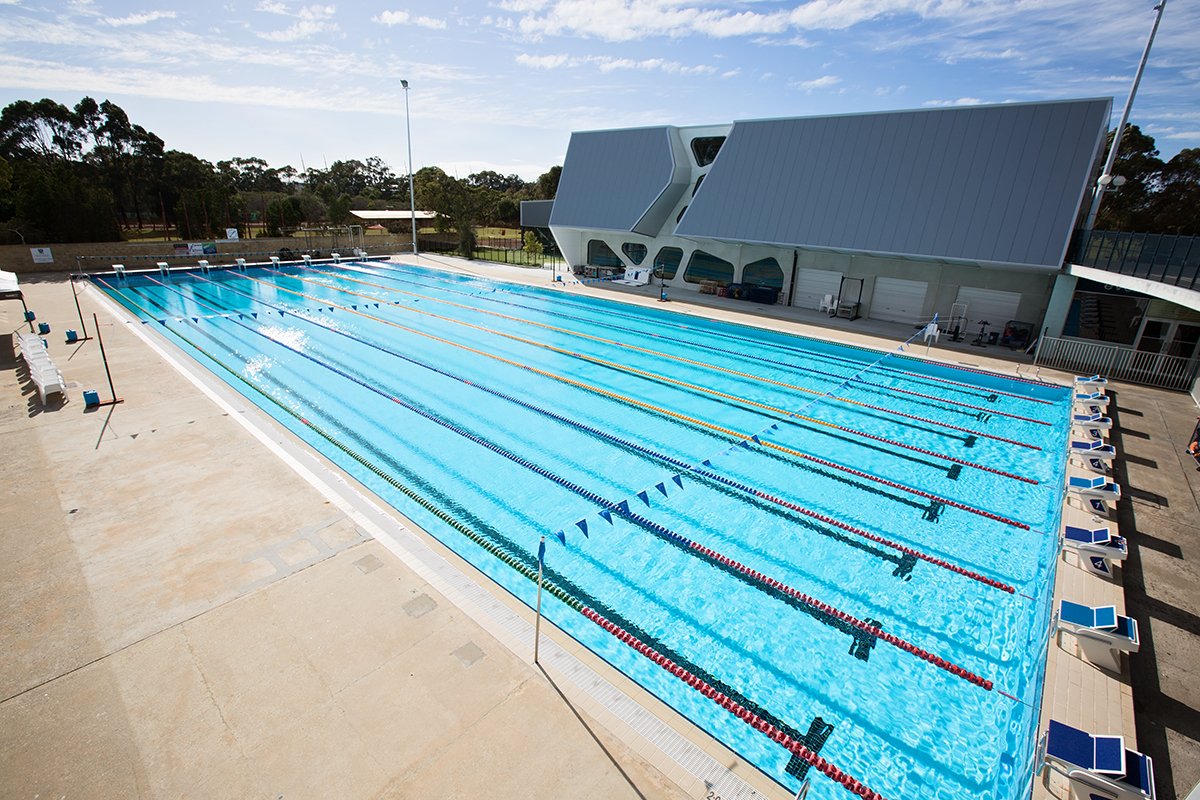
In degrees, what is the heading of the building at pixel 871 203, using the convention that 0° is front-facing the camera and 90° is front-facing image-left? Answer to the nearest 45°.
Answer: approximately 45°

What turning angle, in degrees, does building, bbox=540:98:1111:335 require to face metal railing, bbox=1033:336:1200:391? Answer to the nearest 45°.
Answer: approximately 90° to its left

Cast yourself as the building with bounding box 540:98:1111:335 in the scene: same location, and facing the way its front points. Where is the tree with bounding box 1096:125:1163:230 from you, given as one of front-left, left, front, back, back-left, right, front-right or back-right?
back

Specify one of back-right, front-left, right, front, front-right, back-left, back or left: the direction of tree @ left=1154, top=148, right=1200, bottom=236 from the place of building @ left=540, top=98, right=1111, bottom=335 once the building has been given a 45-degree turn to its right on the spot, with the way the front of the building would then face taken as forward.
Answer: back-right

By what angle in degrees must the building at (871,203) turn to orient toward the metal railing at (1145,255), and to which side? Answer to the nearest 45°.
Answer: approximately 90° to its left
